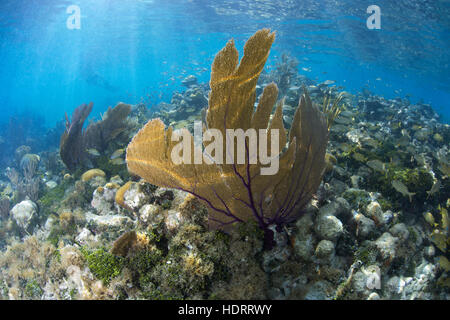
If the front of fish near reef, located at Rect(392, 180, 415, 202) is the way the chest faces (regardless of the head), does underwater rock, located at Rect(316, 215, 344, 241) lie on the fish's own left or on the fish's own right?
on the fish's own left

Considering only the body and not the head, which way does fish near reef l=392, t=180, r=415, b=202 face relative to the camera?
to the viewer's left

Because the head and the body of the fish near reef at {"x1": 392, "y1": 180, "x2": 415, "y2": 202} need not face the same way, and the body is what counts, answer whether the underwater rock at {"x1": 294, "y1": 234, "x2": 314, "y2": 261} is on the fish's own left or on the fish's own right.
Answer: on the fish's own left

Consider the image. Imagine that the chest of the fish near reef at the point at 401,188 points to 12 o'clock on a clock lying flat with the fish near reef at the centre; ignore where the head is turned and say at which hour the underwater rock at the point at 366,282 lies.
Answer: The underwater rock is roughly at 9 o'clock from the fish near reef.

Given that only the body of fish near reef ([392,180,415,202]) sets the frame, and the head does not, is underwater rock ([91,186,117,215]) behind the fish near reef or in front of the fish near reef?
in front

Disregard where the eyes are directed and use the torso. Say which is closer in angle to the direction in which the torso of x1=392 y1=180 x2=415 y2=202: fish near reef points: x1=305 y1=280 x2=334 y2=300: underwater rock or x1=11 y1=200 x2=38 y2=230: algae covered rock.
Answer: the algae covered rock

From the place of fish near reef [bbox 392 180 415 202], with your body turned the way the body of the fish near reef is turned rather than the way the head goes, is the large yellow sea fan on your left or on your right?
on your left

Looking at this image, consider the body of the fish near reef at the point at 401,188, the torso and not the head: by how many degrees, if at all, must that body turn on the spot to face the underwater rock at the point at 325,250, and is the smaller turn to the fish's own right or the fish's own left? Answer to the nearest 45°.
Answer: approximately 90° to the fish's own left

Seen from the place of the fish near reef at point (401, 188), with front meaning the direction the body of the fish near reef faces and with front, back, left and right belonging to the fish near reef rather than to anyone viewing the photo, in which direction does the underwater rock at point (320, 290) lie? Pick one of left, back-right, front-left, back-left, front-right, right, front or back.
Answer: left

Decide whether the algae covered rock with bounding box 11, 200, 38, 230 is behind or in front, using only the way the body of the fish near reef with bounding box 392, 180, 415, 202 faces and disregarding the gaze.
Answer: in front

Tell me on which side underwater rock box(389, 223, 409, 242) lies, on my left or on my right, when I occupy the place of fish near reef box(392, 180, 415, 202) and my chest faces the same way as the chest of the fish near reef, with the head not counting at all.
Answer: on my left
